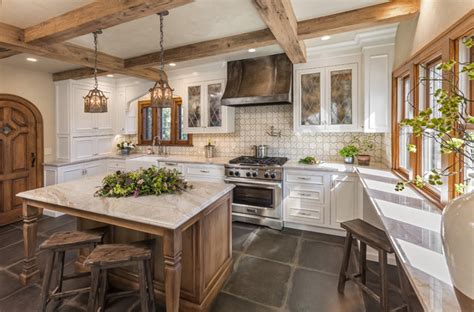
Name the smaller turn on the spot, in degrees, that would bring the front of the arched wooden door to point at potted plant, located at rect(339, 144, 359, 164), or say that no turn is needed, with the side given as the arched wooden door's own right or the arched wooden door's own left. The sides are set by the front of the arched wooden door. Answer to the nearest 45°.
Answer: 0° — it already faces it

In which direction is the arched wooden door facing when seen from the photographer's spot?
facing the viewer and to the right of the viewer

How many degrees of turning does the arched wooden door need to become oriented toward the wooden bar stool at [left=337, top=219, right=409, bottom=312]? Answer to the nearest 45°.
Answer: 0° — it already faces it

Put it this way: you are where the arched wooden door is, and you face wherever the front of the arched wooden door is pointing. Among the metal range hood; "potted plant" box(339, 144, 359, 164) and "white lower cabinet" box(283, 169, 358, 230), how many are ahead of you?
3

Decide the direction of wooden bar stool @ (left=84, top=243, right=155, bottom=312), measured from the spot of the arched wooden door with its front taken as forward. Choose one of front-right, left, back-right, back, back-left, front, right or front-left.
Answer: front-right

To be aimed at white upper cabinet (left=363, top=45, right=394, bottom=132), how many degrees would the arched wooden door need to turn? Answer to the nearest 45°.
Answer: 0° — it already faces it

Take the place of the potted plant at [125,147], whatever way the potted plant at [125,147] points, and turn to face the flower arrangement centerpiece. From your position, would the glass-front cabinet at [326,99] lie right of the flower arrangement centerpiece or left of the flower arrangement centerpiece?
left

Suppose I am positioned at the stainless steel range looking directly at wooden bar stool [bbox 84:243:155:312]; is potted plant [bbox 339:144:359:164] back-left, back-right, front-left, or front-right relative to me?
back-left

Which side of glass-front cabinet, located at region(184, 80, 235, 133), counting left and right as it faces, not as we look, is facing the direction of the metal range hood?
left

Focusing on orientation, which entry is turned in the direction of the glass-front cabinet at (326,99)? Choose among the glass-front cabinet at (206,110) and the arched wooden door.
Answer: the arched wooden door

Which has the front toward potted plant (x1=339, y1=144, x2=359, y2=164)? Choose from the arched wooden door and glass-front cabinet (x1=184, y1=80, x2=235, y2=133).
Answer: the arched wooden door

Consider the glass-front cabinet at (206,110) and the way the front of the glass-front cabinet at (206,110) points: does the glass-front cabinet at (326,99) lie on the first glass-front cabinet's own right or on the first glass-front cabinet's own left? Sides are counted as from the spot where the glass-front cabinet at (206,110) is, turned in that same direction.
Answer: on the first glass-front cabinet's own left

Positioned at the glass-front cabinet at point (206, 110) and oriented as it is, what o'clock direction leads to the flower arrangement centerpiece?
The flower arrangement centerpiece is roughly at 11 o'clock from the glass-front cabinet.

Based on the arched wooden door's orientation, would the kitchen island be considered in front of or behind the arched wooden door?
in front

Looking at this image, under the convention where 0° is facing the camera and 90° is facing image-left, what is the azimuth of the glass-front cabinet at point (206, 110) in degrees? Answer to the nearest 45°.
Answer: approximately 45°

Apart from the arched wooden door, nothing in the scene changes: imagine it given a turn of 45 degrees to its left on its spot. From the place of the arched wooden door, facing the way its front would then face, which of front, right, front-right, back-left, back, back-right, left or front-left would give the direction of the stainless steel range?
front-right

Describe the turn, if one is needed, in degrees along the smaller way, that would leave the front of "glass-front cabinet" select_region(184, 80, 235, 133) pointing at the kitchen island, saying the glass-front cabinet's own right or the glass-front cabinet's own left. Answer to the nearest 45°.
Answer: approximately 45° to the glass-front cabinet's own left
